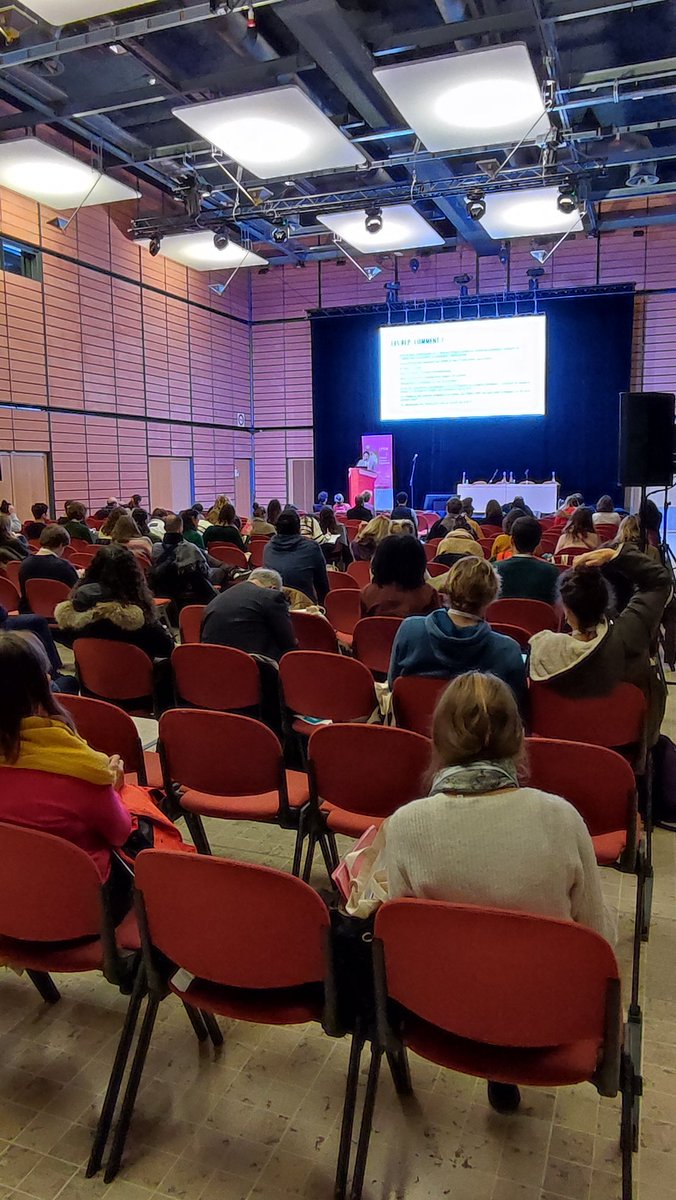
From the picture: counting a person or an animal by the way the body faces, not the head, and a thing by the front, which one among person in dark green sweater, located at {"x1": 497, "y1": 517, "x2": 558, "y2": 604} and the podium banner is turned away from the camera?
the person in dark green sweater

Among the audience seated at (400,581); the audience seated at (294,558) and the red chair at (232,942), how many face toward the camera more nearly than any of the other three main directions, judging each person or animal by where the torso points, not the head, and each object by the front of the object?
0

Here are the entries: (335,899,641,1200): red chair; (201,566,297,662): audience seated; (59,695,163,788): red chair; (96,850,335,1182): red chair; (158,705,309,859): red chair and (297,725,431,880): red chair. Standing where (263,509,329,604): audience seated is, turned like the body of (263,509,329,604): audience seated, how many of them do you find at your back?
6

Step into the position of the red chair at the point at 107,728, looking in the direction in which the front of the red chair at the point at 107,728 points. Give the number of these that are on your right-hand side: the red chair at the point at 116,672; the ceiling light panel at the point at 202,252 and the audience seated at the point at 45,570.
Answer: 0

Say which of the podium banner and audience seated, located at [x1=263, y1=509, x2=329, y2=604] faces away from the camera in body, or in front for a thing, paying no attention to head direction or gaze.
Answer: the audience seated

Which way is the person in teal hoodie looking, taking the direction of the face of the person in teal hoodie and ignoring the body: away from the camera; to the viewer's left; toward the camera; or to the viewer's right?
away from the camera

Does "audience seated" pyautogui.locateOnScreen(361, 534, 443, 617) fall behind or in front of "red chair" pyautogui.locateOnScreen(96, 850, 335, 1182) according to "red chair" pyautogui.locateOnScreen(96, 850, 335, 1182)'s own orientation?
in front

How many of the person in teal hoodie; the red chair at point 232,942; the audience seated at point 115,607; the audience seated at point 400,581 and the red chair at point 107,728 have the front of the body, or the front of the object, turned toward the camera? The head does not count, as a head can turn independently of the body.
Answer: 0

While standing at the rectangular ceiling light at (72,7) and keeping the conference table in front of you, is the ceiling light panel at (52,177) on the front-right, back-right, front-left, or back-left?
front-left

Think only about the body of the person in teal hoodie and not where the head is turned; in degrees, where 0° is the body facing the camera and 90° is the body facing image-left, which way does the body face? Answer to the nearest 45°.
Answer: approximately 180°

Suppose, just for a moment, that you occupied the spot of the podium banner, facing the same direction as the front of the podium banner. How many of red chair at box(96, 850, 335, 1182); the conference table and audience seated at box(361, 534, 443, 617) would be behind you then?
0

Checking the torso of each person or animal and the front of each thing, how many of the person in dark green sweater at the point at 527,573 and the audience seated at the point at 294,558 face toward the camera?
0

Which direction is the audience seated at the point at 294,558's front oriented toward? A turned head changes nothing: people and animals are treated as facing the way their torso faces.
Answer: away from the camera

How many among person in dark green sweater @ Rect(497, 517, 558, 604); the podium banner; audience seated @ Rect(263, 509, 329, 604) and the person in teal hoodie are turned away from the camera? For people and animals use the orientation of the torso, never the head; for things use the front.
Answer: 3

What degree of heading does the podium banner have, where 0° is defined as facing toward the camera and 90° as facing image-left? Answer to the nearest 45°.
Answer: approximately 0°

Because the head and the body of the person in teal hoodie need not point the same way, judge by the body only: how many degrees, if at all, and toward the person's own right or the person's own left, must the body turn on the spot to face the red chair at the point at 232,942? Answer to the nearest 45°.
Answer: approximately 180°

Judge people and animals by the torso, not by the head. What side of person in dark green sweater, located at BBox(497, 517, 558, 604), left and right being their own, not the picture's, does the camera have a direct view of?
back

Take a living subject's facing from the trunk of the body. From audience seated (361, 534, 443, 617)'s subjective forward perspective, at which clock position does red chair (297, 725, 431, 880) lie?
The red chair is roughly at 6 o'clock from the audience seated.

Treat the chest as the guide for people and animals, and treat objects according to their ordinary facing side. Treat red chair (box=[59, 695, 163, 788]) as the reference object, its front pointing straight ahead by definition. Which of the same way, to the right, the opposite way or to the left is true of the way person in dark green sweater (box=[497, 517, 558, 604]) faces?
the same way

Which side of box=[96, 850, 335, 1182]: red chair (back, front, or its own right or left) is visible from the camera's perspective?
back

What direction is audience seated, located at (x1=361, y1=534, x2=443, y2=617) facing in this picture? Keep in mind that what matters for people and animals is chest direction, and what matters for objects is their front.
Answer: away from the camera
